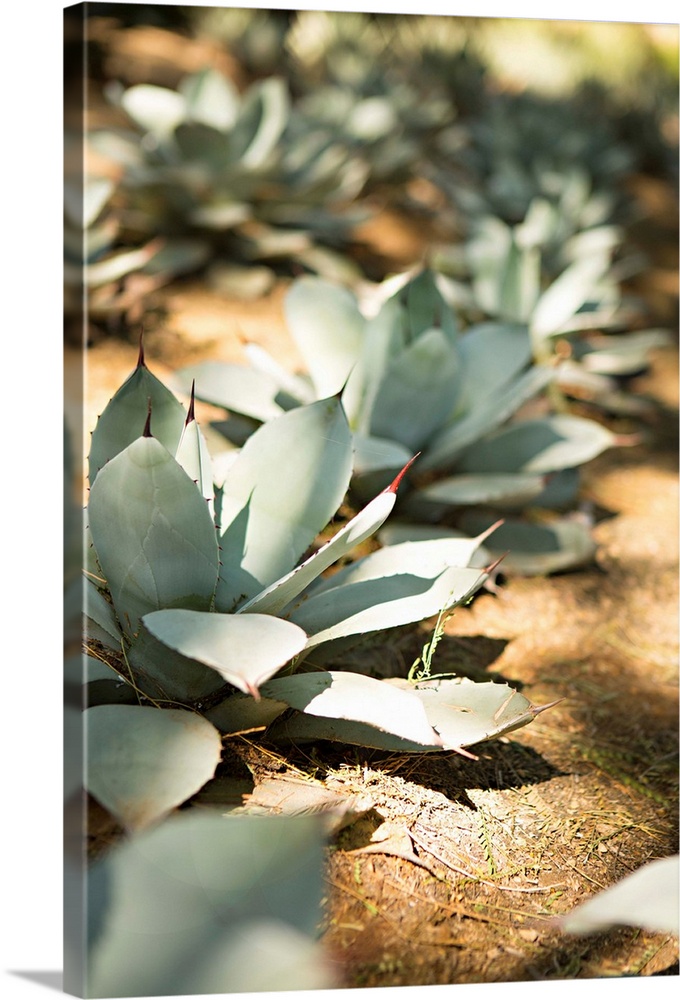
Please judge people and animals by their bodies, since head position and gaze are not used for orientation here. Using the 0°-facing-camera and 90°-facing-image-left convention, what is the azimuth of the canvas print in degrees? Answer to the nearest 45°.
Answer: approximately 315°
